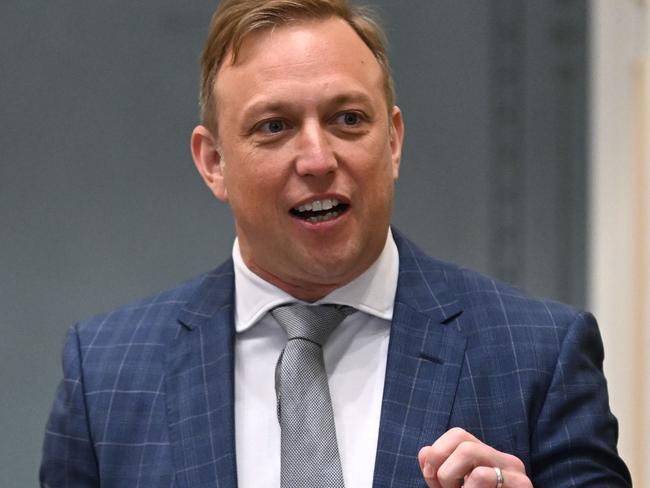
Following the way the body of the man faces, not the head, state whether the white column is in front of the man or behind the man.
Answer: behind

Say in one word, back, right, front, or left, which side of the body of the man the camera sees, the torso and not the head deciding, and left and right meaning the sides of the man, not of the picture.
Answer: front
